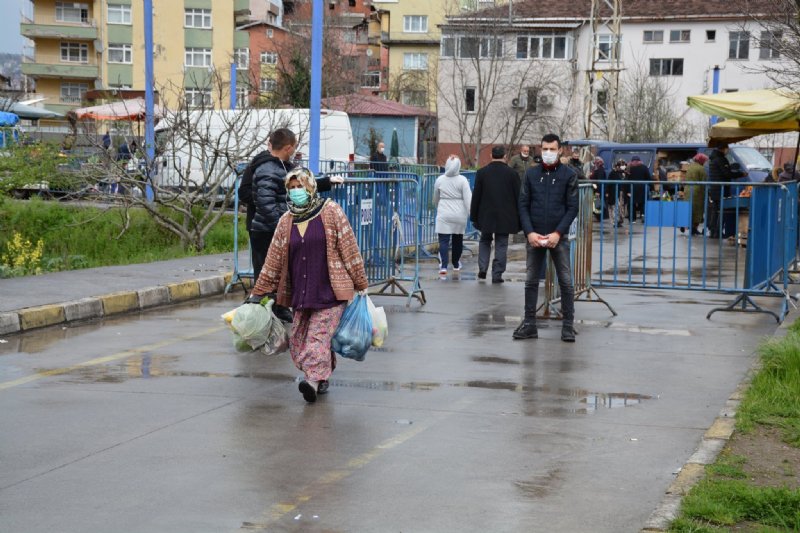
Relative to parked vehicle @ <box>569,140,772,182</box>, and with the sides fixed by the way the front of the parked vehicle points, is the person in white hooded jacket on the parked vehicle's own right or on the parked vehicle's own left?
on the parked vehicle's own right

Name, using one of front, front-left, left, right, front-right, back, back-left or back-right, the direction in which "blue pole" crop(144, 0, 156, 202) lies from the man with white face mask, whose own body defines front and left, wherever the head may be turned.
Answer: back-right

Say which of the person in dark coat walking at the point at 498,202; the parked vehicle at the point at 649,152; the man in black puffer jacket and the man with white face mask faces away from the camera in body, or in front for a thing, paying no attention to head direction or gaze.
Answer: the person in dark coat walking

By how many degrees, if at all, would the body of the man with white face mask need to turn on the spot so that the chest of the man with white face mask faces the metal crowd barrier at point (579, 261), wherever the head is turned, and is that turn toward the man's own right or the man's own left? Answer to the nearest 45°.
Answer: approximately 180°

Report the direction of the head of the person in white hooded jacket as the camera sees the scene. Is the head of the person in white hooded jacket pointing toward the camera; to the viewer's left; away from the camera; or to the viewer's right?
away from the camera

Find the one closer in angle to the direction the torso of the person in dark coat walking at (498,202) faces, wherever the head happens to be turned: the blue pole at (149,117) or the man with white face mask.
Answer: the blue pole

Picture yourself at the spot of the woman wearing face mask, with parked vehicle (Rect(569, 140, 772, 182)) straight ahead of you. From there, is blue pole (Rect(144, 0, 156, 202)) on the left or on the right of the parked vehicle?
left

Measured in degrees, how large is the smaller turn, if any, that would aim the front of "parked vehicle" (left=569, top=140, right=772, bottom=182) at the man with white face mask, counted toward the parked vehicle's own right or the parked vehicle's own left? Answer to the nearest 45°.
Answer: approximately 45° to the parked vehicle's own right

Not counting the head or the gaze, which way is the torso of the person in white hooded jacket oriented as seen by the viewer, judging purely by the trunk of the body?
away from the camera
